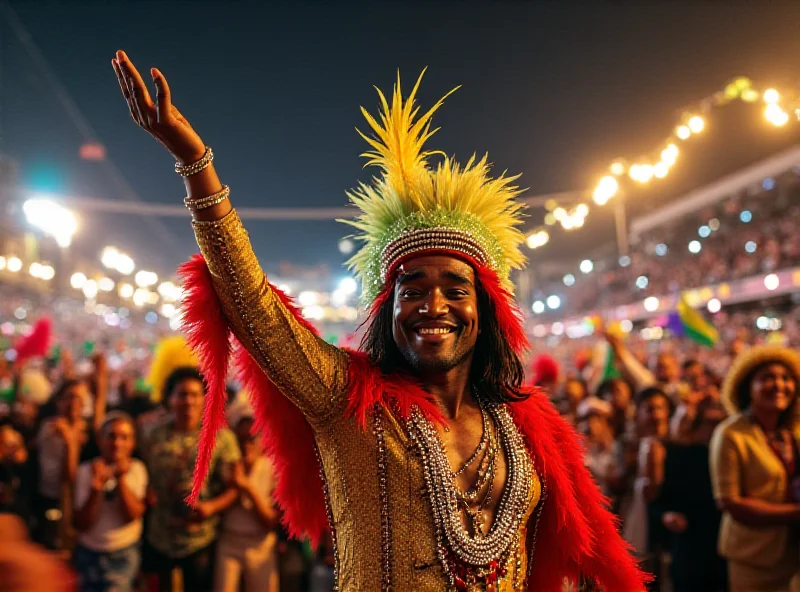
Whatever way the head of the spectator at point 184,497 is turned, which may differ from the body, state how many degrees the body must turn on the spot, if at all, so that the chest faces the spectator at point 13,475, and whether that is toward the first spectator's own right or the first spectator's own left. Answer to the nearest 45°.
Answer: approximately 135° to the first spectator's own right

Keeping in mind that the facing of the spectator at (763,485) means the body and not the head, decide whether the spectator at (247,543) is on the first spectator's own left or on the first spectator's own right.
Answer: on the first spectator's own right

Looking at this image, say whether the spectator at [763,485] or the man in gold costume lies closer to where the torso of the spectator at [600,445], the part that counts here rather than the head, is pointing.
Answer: the man in gold costume

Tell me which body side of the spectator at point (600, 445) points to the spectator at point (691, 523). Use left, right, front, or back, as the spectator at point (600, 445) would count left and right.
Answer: left

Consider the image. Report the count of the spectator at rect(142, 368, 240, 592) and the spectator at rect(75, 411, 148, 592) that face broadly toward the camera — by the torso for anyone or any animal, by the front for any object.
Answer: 2

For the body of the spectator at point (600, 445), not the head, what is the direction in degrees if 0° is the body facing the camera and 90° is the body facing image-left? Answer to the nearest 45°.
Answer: approximately 45°

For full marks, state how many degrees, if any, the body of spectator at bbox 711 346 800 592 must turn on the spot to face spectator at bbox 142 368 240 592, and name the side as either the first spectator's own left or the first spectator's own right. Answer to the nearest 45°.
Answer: approximately 135° to the first spectator's own right

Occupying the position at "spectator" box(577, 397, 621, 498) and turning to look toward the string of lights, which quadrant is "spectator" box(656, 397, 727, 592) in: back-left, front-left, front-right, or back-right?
back-right
